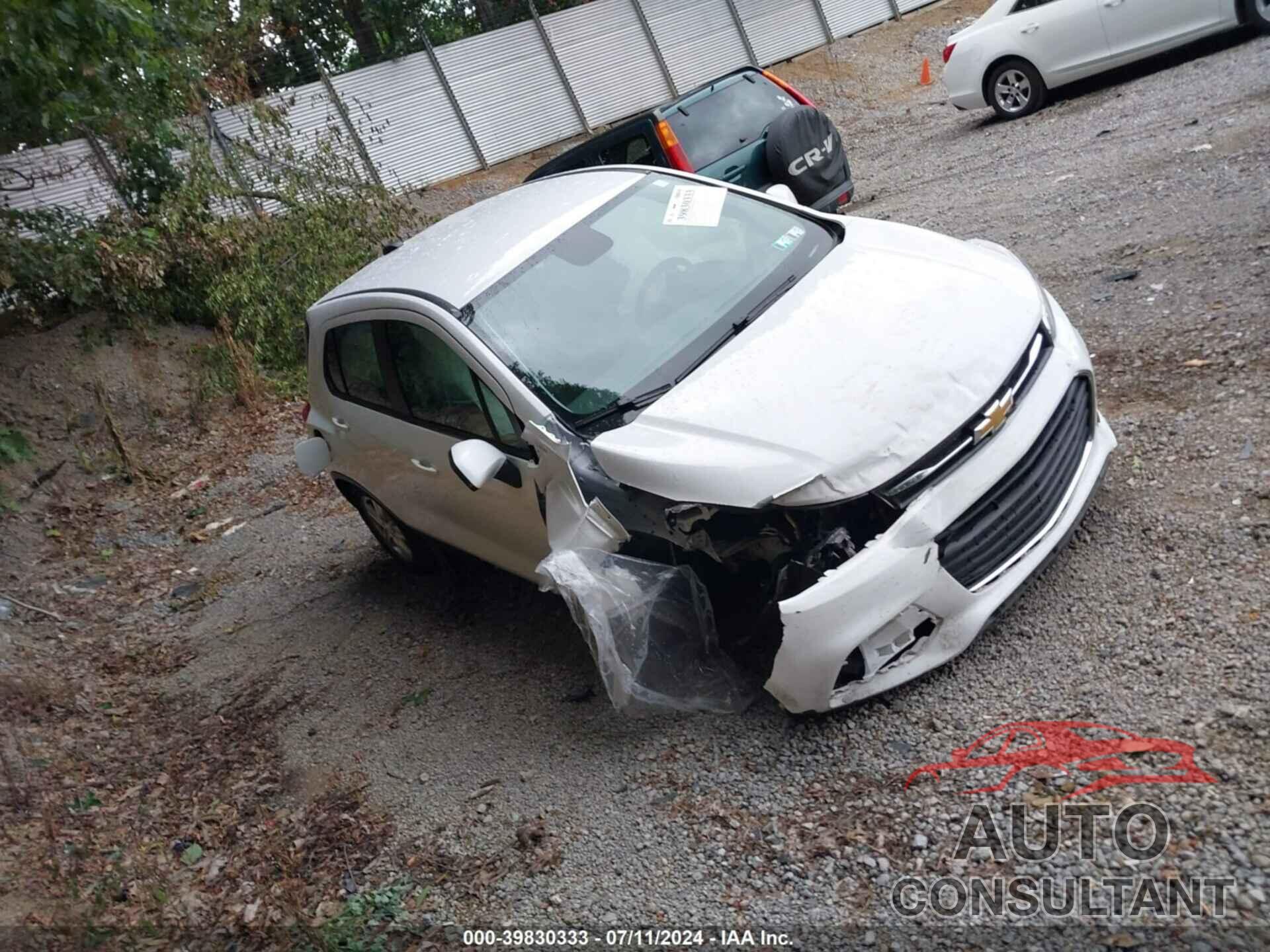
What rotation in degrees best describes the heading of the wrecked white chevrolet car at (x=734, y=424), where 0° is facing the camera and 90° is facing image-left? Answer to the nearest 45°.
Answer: approximately 315°

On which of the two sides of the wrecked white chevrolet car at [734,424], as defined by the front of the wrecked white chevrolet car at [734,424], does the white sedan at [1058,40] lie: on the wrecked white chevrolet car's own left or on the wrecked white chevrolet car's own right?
on the wrecked white chevrolet car's own left
